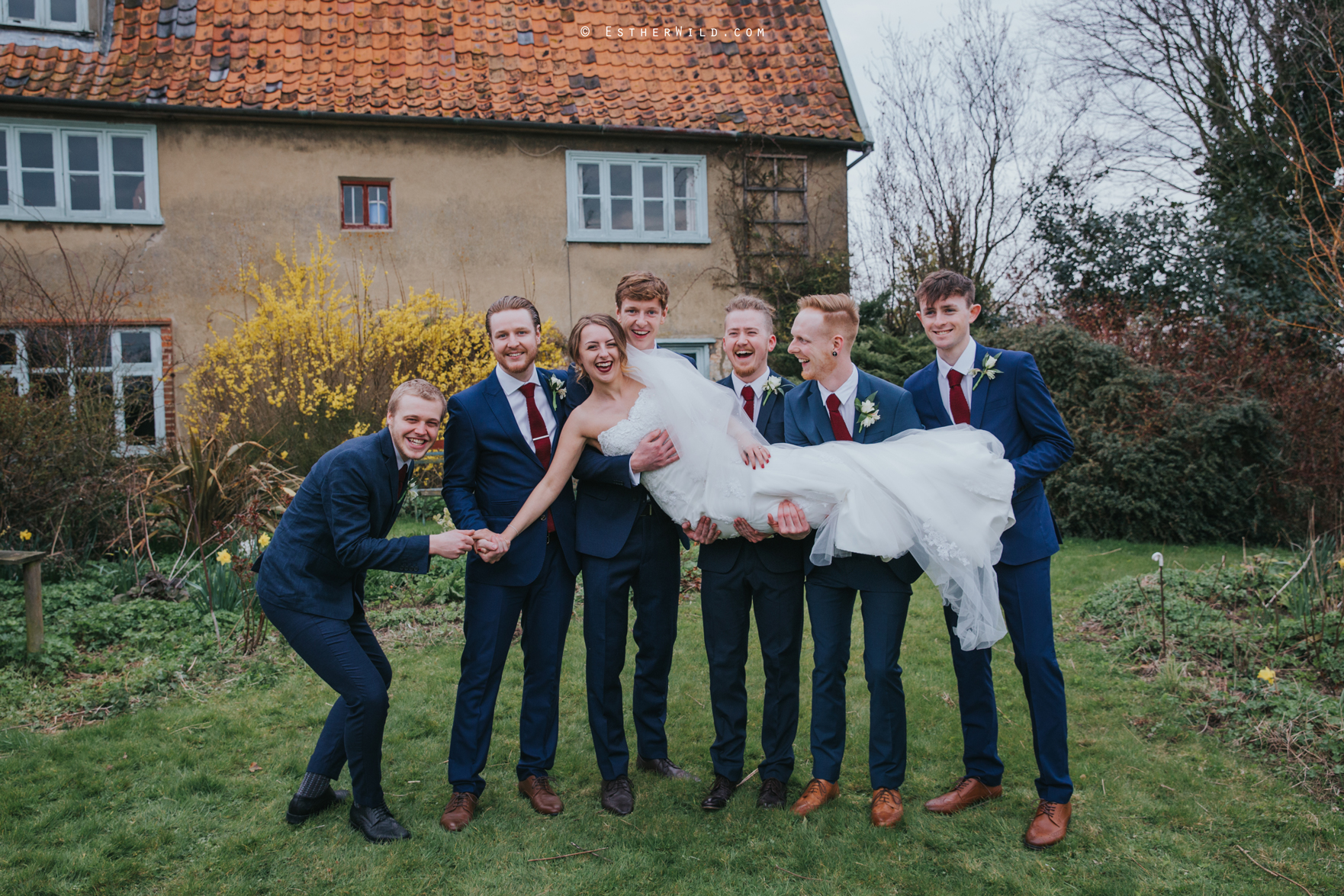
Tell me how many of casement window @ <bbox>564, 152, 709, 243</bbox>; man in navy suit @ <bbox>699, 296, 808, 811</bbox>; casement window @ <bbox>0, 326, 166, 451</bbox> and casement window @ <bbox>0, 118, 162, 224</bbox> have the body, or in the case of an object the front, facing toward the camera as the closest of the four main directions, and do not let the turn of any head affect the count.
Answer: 4

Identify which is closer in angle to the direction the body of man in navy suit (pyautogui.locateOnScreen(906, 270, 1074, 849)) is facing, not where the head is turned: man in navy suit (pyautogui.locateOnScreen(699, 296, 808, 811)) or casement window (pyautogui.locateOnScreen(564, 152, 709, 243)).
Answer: the man in navy suit

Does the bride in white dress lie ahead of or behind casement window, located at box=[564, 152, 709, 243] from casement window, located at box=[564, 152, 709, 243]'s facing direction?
ahead

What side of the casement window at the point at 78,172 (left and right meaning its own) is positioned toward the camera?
front

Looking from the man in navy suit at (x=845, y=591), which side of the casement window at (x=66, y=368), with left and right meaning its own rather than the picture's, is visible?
front

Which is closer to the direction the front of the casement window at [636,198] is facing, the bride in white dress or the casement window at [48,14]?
the bride in white dress

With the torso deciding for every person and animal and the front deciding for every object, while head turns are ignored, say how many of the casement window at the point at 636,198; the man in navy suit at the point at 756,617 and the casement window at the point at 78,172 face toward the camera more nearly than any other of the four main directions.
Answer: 3

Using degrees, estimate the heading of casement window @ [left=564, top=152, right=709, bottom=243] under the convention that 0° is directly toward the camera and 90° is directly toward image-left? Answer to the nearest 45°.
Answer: approximately 0°

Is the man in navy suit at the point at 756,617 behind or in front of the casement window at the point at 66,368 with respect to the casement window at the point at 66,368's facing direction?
in front

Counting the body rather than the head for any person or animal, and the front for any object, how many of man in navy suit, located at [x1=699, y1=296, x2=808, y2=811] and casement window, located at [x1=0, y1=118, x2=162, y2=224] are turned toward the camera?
2
